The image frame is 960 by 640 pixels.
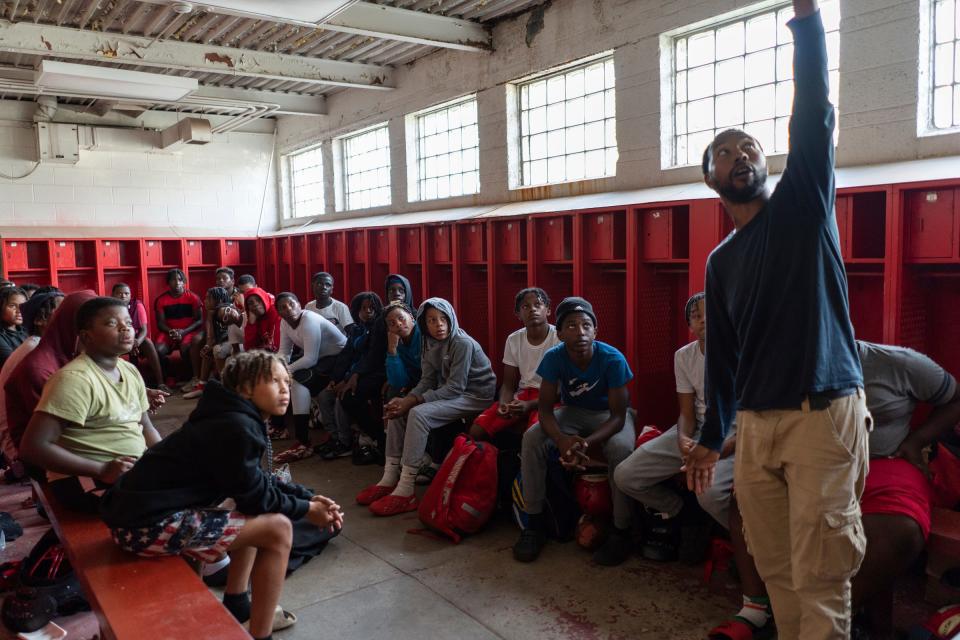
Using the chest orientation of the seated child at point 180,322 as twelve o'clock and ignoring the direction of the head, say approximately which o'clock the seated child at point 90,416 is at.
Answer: the seated child at point 90,416 is roughly at 12 o'clock from the seated child at point 180,322.

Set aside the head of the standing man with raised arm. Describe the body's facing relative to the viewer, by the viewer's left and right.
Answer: facing the viewer and to the left of the viewer

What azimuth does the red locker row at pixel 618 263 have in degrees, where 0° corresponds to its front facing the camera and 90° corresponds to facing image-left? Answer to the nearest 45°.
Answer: approximately 45°

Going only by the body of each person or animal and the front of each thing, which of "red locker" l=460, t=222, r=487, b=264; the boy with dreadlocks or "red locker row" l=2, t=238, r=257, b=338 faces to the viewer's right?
the boy with dreadlocks

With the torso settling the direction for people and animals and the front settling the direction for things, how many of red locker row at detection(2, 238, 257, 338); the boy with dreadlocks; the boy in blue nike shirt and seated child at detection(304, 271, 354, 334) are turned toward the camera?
3

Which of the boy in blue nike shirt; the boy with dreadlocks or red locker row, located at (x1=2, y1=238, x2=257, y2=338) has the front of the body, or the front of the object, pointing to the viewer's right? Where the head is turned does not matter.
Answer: the boy with dreadlocks

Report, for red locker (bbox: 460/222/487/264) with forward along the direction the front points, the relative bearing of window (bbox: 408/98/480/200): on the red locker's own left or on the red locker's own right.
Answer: on the red locker's own right

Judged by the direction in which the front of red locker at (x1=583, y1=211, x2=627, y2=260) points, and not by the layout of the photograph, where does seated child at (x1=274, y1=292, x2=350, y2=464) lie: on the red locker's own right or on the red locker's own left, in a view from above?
on the red locker's own right

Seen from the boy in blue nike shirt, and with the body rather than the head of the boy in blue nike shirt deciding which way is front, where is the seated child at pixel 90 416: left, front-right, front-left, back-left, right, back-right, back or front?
front-right

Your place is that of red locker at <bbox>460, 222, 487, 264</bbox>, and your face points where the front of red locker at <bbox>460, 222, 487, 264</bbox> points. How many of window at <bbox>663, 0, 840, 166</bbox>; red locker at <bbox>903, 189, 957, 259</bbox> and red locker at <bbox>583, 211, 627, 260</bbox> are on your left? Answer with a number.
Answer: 3

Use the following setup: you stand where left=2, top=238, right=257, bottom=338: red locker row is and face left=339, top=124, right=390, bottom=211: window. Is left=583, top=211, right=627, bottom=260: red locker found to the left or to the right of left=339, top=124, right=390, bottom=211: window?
right

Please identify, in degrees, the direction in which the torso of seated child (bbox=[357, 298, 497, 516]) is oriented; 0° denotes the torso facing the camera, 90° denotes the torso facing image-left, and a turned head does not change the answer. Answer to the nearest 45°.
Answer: approximately 45°

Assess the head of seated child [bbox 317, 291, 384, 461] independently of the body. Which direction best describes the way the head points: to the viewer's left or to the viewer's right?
to the viewer's right

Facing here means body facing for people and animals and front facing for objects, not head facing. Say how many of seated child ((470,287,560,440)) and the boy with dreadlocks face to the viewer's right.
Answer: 1
